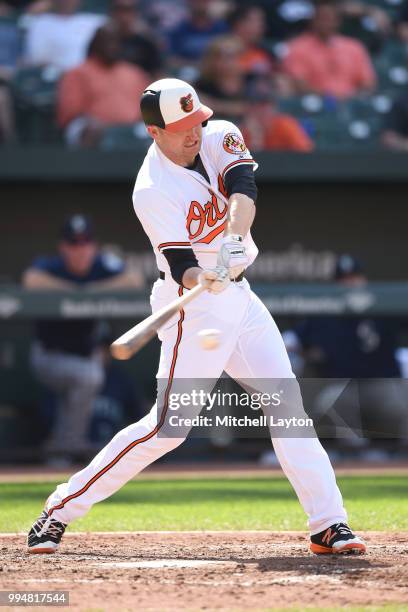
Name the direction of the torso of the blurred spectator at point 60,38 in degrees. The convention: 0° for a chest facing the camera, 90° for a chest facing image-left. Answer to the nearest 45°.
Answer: approximately 0°

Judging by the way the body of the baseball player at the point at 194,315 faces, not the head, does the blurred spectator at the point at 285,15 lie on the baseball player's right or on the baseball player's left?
on the baseball player's left

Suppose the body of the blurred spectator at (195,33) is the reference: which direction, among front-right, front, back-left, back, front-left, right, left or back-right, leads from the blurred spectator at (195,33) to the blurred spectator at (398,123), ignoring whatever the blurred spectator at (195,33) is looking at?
left

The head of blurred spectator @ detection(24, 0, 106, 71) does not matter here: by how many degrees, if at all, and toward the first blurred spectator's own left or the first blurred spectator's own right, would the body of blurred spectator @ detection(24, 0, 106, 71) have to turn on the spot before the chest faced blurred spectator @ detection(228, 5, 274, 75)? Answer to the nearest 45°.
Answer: approximately 90° to the first blurred spectator's own left

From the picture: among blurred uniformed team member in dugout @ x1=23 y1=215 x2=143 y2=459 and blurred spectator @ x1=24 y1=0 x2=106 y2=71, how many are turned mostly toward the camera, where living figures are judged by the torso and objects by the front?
2

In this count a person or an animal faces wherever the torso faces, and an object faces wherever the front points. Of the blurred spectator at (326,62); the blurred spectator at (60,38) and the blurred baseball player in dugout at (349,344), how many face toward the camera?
3

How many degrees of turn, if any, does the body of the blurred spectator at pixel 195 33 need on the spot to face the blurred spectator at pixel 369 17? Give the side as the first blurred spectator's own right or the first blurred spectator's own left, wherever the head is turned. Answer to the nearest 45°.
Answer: approximately 135° to the first blurred spectator's own left

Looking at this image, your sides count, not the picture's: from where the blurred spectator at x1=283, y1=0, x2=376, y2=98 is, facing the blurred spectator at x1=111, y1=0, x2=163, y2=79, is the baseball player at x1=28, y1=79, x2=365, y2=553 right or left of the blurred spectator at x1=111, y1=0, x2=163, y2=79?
left

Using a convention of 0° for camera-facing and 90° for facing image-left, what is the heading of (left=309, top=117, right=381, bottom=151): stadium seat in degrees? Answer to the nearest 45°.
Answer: approximately 0°
